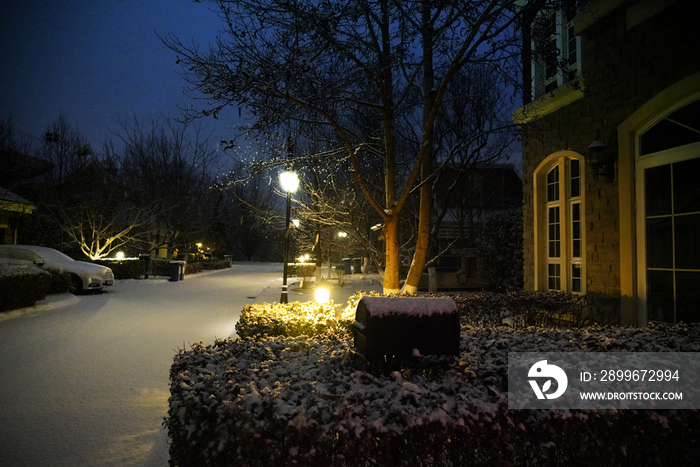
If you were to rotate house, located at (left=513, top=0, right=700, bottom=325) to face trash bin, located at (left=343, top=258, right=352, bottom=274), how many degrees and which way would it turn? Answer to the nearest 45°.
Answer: approximately 90° to its right

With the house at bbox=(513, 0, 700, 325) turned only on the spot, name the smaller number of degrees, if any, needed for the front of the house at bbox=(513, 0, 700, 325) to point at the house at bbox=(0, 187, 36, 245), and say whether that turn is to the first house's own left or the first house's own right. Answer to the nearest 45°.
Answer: approximately 45° to the first house's own right

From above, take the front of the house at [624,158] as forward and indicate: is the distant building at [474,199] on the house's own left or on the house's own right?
on the house's own right

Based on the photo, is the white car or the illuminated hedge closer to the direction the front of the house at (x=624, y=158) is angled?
the illuminated hedge

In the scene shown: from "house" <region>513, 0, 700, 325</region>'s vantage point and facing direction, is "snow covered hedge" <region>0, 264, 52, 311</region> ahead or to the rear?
ahead

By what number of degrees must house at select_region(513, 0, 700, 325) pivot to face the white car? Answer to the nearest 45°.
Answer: approximately 45° to its right

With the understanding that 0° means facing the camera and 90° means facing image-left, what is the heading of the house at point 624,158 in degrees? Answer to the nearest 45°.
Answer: approximately 45°

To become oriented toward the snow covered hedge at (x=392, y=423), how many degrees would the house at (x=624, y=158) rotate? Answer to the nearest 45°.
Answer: approximately 45° to its left
